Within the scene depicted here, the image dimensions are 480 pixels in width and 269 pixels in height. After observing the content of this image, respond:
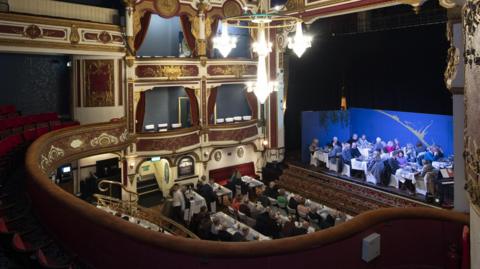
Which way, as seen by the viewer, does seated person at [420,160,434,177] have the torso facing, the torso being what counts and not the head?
to the viewer's left

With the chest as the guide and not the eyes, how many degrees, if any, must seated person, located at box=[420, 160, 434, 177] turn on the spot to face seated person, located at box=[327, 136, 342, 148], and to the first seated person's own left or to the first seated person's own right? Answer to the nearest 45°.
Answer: approximately 45° to the first seated person's own right

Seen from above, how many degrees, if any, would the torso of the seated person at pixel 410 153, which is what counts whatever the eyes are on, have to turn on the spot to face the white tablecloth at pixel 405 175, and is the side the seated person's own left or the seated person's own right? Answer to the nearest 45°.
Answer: approximately 45° to the seated person's own left

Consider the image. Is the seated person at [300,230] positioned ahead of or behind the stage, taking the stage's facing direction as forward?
ahead
